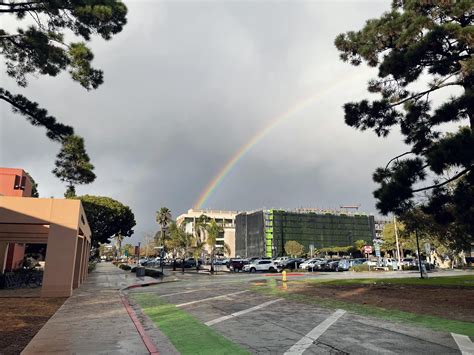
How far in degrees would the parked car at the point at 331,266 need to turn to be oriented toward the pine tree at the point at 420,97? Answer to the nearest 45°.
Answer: approximately 45° to its left

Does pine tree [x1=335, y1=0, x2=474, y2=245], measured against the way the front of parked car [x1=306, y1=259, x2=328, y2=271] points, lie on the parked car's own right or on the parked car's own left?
on the parked car's own left

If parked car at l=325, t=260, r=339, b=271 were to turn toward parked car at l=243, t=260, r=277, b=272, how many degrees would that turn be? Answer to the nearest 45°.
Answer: approximately 45° to its right

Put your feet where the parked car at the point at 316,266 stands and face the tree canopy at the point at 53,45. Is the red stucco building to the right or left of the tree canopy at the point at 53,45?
right

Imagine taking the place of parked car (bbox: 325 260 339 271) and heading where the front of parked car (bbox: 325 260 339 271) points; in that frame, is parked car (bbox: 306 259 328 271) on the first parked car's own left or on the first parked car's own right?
on the first parked car's own right

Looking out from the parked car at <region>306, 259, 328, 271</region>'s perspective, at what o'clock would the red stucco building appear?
The red stucco building is roughly at 12 o'clock from the parked car.

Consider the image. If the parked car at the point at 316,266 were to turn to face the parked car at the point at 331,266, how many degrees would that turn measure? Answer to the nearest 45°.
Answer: approximately 90° to its left

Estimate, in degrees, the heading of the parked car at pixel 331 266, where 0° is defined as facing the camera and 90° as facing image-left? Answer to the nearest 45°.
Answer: approximately 45°
